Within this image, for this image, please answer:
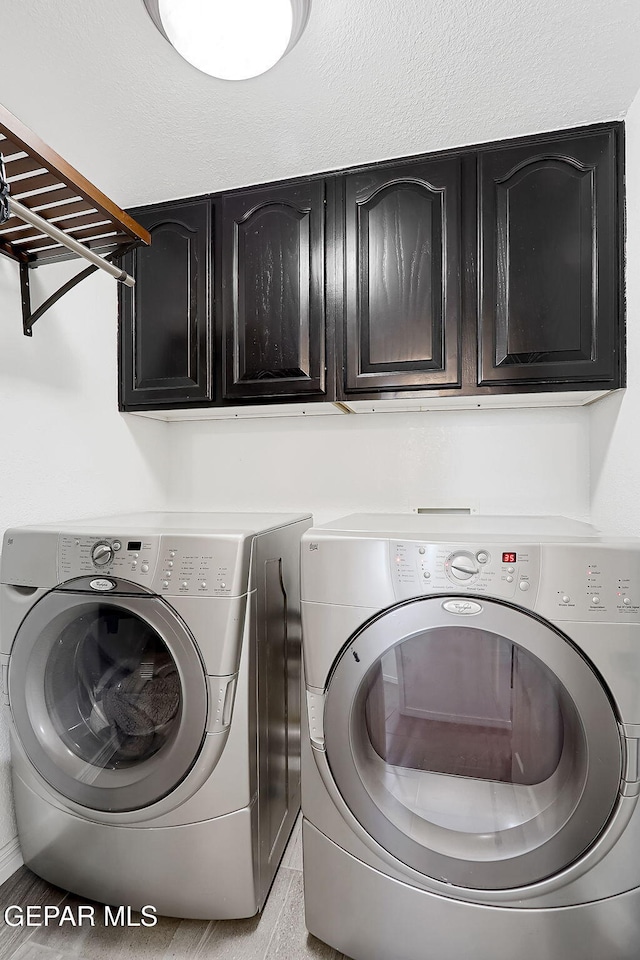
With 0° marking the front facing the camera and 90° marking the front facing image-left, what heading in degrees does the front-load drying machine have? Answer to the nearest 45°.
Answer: approximately 0°

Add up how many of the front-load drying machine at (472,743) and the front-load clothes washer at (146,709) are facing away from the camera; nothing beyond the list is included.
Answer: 0
